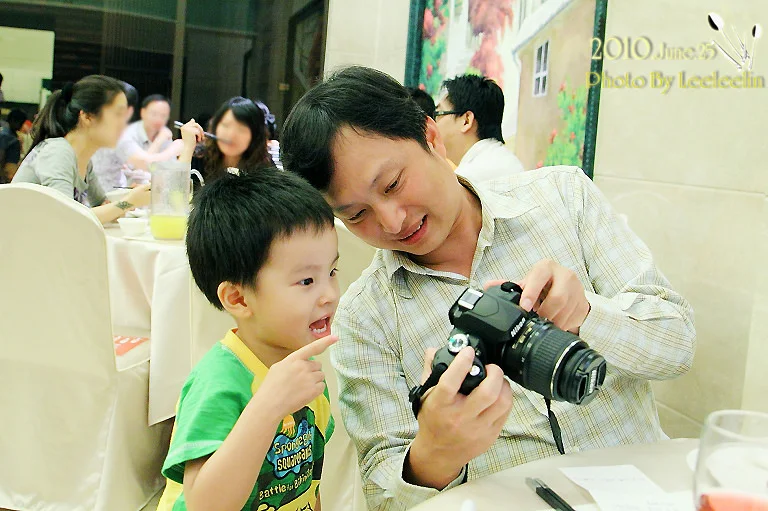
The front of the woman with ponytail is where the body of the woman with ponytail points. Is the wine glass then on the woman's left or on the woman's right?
on the woman's right

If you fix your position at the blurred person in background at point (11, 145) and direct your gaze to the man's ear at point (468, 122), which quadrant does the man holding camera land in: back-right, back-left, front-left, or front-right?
front-right

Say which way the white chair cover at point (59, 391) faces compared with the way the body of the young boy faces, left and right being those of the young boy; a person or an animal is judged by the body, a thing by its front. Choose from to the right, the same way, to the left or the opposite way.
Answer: to the left

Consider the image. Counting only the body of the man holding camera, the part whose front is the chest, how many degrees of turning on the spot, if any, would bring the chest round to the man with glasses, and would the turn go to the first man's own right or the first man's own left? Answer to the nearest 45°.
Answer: approximately 180°

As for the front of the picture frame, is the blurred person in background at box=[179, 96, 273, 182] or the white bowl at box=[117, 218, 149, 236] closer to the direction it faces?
the white bowl

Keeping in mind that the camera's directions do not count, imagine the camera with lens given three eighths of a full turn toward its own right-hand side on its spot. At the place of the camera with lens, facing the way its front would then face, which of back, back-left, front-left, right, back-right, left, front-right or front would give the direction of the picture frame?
right

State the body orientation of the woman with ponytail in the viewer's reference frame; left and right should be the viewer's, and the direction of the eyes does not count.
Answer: facing to the right of the viewer

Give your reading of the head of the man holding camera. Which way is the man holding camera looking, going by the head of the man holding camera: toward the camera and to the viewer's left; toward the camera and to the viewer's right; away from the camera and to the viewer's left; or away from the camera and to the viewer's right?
toward the camera and to the viewer's left

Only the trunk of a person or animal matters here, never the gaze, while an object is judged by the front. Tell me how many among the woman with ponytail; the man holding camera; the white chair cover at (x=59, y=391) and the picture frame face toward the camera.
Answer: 2

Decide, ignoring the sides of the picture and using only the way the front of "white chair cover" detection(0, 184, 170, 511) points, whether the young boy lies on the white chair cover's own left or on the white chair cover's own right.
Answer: on the white chair cover's own right

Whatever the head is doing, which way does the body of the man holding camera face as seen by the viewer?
toward the camera

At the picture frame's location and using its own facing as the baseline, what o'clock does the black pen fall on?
The black pen is roughly at 12 o'clock from the picture frame.

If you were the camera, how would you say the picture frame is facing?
facing the viewer

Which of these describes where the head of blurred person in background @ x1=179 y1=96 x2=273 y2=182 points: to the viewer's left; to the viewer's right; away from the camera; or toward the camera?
toward the camera

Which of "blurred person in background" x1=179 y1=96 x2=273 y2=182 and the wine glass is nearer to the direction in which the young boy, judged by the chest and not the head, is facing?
the wine glass

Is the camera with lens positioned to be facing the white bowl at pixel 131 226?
no
